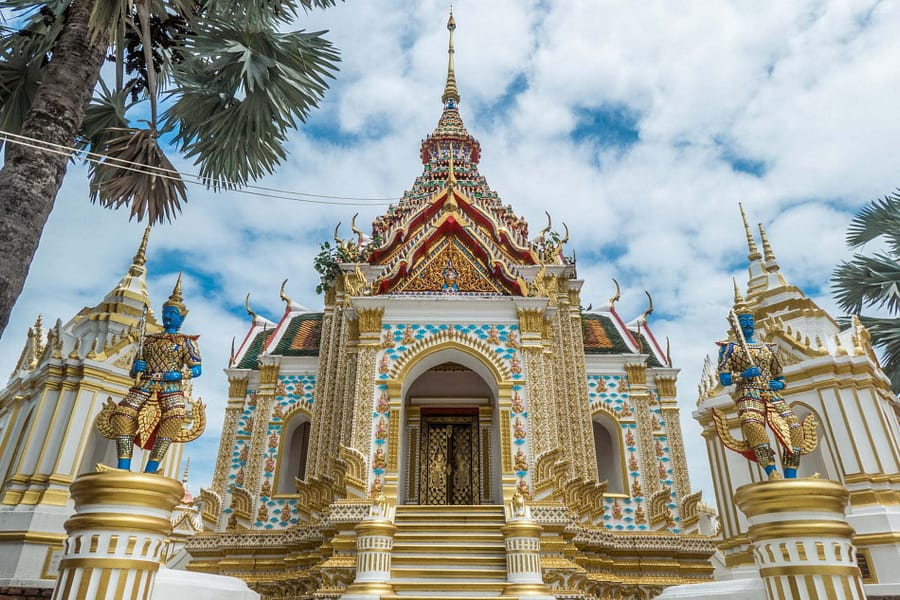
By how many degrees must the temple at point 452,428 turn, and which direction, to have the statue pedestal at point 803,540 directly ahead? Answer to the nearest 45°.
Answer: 0° — it already faces it

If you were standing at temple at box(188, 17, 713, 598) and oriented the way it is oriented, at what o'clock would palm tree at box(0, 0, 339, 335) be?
The palm tree is roughly at 1 o'clock from the temple.

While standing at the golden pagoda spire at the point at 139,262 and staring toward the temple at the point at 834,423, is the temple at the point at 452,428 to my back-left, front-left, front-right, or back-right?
front-left

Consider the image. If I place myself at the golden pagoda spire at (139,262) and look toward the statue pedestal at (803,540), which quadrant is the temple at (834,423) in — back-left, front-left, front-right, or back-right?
front-left

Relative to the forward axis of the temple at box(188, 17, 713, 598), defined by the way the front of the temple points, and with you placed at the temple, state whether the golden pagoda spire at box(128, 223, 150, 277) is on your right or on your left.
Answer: on your right

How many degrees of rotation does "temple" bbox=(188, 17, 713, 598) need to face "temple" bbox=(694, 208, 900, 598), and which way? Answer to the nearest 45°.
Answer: approximately 45° to its left

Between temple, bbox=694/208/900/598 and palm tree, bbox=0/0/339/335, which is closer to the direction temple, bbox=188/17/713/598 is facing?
the palm tree

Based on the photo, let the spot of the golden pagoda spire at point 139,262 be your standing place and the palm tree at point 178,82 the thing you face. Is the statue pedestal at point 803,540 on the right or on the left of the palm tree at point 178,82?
left

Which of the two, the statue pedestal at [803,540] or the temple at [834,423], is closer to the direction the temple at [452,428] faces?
the statue pedestal

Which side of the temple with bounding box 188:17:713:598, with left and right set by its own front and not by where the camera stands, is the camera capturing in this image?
front
